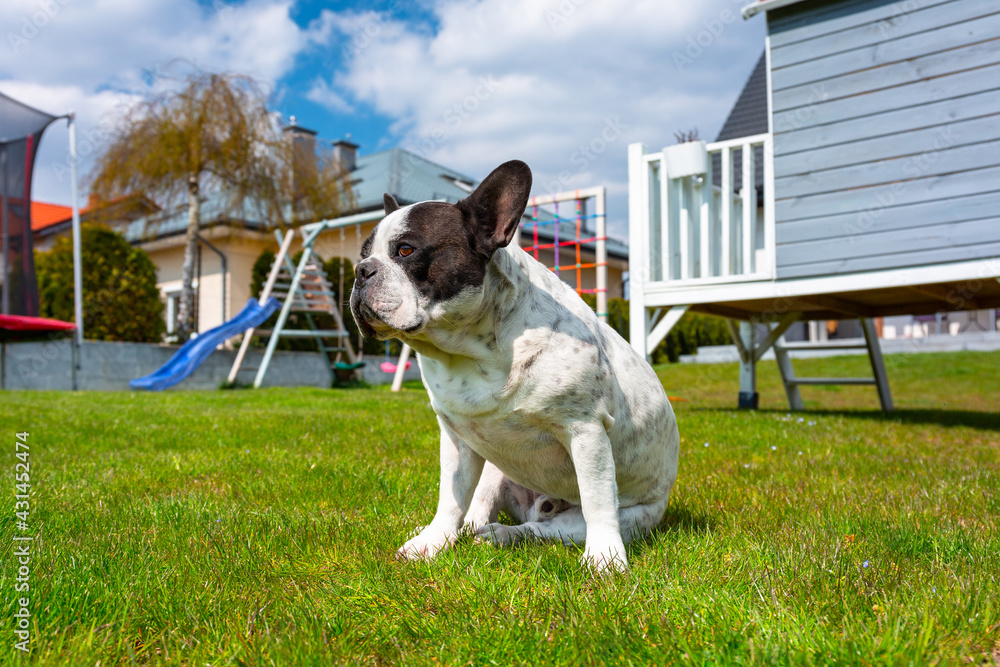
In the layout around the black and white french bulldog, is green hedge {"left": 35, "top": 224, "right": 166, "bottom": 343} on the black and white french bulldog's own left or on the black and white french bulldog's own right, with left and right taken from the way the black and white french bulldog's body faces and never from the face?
on the black and white french bulldog's own right

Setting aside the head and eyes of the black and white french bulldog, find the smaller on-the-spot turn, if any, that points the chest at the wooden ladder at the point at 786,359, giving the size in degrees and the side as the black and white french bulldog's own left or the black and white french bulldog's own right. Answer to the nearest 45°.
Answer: approximately 180°

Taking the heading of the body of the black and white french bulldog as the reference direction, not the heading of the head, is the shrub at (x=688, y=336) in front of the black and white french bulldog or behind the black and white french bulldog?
behind

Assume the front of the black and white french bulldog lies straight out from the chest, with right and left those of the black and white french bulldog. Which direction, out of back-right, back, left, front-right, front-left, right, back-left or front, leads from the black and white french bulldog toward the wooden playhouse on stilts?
back

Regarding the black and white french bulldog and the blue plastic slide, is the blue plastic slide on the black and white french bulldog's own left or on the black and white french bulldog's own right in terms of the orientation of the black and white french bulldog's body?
on the black and white french bulldog's own right

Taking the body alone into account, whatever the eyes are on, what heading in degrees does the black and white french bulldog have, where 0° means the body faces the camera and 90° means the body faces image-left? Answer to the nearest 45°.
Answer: approximately 45°
